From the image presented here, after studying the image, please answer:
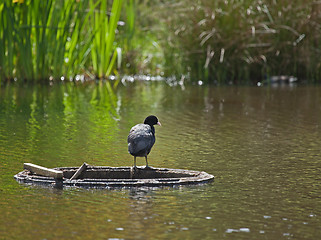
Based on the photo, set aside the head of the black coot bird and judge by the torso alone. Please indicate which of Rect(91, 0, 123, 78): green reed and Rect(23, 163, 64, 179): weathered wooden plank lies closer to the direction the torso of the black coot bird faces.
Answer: the green reed

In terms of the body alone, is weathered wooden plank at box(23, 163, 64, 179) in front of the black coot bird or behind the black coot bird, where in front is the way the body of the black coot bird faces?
behind

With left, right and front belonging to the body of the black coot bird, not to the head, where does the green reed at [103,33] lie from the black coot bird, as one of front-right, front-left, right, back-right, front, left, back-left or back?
front-left

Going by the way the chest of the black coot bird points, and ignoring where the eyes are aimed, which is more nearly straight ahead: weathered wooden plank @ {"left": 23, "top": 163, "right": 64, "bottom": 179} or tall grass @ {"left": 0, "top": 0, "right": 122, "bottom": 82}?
the tall grass

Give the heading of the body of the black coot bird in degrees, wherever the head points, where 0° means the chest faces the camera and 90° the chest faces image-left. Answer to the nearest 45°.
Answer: approximately 225°
